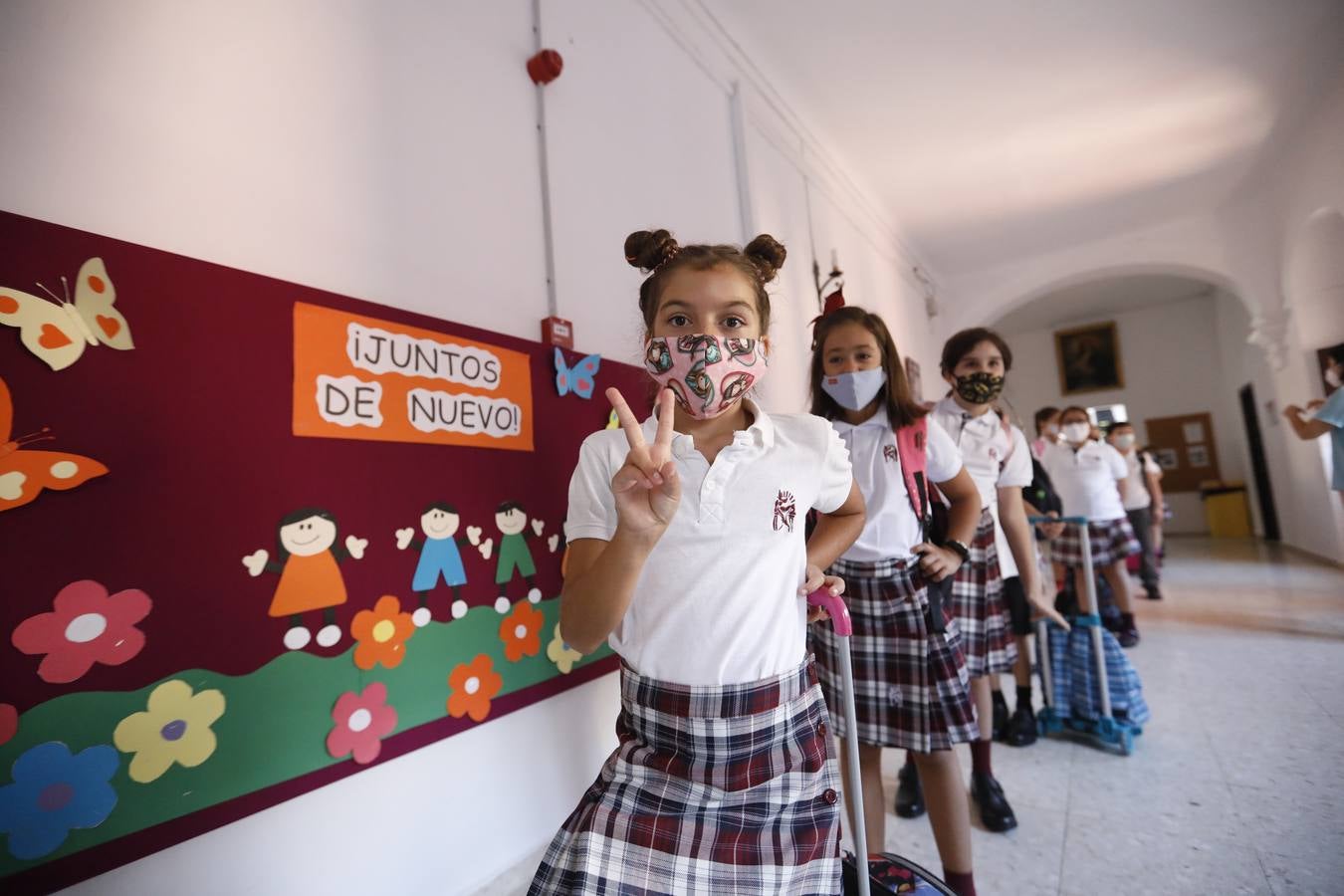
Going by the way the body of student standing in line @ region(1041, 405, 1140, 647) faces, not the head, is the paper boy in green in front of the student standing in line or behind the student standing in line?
in front

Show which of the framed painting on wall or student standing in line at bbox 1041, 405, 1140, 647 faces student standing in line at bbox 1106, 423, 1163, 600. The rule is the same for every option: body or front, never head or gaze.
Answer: the framed painting on wall

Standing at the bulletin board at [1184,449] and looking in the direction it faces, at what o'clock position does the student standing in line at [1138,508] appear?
The student standing in line is roughly at 12 o'clock from the bulletin board.

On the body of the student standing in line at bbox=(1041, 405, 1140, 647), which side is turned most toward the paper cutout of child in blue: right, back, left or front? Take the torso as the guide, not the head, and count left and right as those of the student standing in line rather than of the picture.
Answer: front

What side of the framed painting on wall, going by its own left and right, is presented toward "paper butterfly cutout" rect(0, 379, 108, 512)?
front

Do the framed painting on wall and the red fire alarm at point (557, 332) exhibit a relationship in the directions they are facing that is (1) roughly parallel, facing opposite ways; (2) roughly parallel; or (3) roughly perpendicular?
roughly perpendicular

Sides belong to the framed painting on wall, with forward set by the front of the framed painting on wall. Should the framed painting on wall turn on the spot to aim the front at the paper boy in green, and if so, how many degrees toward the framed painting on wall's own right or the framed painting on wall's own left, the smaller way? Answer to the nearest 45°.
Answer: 0° — it already faces them
